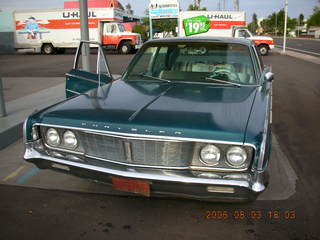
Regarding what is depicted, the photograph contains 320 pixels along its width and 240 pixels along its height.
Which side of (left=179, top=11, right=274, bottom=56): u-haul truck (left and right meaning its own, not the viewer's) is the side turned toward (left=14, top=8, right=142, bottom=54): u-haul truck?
back

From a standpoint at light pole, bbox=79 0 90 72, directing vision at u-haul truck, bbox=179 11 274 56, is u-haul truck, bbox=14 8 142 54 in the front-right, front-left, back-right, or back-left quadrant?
front-left

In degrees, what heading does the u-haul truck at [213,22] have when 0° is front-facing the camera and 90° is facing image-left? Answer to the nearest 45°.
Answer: approximately 270°

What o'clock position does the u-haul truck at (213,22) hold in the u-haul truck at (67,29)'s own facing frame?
the u-haul truck at (213,22) is roughly at 12 o'clock from the u-haul truck at (67,29).

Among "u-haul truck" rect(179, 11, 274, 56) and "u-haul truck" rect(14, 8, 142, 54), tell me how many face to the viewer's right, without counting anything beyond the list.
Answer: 2

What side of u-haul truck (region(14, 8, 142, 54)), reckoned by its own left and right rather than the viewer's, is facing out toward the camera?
right

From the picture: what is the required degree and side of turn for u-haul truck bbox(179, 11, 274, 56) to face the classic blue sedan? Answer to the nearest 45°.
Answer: approximately 90° to its right

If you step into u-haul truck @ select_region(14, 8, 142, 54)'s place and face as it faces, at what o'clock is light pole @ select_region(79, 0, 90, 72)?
The light pole is roughly at 3 o'clock from the u-haul truck.

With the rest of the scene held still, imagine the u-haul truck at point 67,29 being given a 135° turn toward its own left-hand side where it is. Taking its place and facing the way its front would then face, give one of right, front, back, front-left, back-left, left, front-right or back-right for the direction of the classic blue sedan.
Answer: back-left

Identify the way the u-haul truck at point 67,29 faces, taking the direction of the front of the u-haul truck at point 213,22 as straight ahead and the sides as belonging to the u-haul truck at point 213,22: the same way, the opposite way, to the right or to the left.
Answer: the same way
